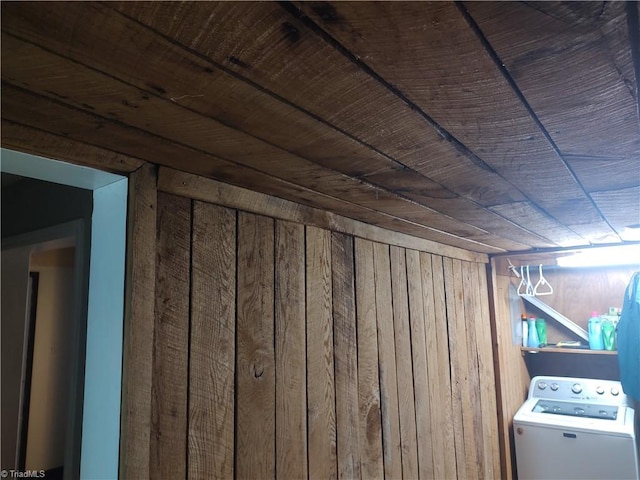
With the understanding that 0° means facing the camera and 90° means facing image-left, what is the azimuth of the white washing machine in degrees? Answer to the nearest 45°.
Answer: approximately 0°

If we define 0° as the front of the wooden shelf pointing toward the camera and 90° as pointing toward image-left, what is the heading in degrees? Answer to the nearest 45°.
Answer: approximately 0°

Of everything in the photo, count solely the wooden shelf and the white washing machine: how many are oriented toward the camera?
2
